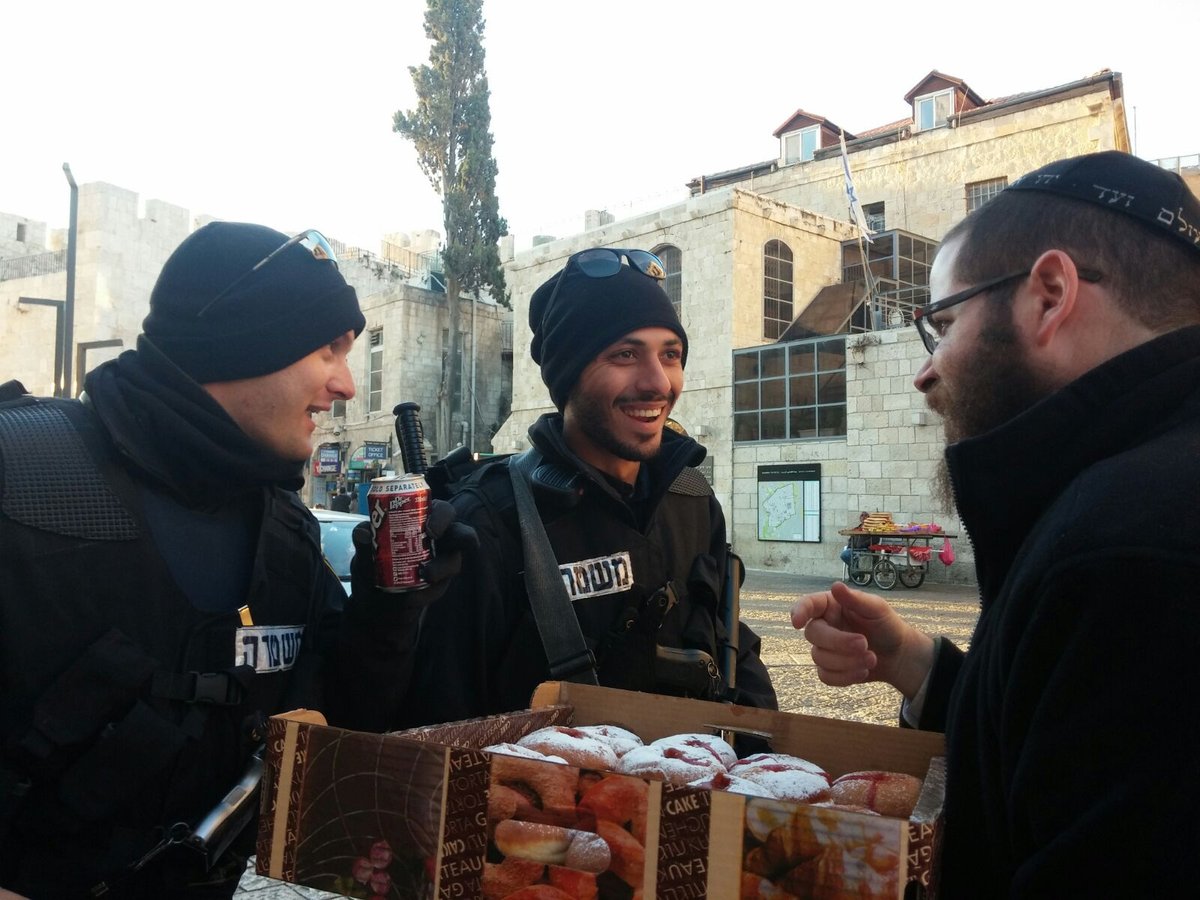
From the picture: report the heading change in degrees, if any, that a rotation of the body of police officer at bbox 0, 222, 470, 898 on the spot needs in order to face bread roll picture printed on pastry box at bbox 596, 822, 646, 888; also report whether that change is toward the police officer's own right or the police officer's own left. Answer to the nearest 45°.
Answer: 0° — they already face it

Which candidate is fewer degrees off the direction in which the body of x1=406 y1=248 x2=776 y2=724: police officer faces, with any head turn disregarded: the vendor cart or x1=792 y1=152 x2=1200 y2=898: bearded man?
the bearded man

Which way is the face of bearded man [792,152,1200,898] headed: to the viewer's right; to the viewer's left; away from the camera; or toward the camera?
to the viewer's left

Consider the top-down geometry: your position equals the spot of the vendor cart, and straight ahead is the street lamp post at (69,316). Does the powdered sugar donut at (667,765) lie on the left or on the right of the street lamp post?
left

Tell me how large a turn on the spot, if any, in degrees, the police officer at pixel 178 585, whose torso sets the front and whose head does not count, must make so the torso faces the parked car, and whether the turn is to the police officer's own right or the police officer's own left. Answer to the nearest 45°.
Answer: approximately 135° to the police officer's own left

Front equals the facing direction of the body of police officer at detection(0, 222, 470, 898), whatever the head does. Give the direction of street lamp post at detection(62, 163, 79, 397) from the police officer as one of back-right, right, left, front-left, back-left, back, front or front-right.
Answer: back-left

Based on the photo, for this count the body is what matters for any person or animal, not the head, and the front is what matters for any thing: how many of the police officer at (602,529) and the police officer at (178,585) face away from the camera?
0

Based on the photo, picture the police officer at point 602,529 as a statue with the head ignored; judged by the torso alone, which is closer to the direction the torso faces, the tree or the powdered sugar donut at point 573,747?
the powdered sugar donut

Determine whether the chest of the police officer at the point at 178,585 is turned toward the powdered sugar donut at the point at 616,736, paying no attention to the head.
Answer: yes

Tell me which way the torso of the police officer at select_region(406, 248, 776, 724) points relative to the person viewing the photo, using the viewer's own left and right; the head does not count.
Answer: facing the viewer and to the right of the viewer

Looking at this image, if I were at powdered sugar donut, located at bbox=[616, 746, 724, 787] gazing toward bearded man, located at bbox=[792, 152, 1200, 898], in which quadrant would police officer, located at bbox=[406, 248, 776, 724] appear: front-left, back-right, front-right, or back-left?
back-left

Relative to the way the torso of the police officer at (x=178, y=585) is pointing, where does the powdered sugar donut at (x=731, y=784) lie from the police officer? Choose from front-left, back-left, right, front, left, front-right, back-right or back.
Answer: front

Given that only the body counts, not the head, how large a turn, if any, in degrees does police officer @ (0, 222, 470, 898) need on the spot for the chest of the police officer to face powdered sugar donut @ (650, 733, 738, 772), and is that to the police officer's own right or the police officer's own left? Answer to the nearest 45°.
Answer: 0° — they already face it

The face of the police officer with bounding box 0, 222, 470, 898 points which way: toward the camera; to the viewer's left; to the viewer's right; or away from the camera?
to the viewer's right

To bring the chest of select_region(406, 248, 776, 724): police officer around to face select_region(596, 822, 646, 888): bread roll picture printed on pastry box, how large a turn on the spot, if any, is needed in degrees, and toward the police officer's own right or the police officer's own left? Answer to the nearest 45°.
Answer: approximately 45° to the police officer's own right

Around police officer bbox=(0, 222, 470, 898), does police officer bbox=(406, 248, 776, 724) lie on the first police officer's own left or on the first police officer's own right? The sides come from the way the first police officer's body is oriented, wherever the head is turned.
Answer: on the first police officer's own left

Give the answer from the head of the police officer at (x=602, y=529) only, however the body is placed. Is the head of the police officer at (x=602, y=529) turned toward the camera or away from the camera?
toward the camera

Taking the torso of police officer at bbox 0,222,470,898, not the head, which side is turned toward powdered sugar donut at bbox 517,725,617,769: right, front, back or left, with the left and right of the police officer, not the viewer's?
front
